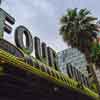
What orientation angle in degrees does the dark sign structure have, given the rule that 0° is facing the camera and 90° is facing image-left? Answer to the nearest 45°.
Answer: approximately 315°

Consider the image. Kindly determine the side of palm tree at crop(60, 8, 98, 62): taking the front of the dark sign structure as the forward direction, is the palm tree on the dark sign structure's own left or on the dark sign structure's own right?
on the dark sign structure's own left
